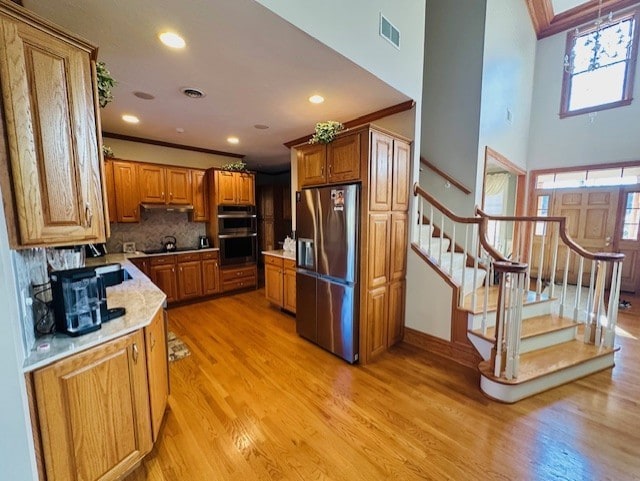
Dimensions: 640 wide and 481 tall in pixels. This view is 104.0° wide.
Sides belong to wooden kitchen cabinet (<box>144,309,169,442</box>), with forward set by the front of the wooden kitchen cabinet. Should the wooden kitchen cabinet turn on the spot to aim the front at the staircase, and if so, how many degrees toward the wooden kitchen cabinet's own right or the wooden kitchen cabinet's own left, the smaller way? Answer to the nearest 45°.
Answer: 0° — it already faces it

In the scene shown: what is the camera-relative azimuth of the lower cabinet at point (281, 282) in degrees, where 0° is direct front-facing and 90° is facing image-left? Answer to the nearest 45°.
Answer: approximately 45°

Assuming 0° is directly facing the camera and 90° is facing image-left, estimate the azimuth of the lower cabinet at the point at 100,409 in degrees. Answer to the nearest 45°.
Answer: approximately 315°

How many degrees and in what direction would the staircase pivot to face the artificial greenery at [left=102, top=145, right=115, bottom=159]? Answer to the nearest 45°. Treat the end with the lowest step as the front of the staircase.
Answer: approximately 90° to its right

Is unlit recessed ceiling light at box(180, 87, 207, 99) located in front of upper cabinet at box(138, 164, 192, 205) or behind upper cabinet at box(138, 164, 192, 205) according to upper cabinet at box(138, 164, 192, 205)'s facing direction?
in front

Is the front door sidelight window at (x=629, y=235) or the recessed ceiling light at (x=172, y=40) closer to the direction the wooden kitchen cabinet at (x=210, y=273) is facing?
the recessed ceiling light

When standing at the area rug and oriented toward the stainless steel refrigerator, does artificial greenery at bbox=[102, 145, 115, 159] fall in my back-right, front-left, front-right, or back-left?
back-left

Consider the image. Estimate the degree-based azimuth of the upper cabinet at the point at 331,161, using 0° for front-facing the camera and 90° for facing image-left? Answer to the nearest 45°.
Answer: approximately 45°

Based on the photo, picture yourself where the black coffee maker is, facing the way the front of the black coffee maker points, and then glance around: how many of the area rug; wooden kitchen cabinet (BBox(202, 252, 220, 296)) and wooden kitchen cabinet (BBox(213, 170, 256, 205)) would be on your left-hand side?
3

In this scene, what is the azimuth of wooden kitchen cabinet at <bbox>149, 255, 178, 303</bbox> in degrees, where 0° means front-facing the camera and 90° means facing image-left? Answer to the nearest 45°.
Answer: approximately 0°

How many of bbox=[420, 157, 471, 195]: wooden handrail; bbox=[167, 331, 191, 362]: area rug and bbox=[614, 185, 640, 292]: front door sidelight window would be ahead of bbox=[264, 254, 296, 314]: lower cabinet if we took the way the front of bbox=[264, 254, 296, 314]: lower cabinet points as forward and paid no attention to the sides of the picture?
1
